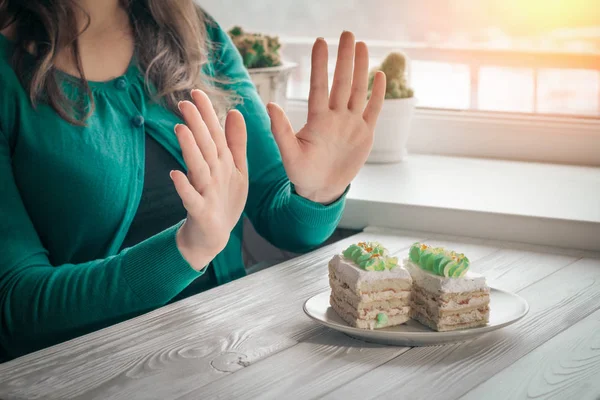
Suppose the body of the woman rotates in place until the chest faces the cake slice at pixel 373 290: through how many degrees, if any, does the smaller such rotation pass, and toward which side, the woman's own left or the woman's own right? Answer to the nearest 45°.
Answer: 0° — they already face it

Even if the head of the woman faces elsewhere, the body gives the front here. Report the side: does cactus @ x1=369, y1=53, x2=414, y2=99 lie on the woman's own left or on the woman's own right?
on the woman's own left

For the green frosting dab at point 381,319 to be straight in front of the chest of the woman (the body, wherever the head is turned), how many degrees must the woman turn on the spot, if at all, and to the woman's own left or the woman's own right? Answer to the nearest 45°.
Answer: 0° — they already face it

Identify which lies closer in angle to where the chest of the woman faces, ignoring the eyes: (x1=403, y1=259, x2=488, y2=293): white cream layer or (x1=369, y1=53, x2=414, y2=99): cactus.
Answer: the white cream layer

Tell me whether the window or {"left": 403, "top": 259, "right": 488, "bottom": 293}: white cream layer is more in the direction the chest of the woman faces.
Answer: the white cream layer

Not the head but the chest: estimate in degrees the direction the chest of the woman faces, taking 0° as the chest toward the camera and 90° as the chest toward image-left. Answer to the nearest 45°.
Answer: approximately 315°

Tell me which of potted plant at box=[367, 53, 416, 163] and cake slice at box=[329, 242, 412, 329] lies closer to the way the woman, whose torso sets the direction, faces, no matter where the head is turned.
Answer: the cake slice

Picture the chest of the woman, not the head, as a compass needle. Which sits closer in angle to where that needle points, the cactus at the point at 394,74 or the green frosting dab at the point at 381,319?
the green frosting dab
